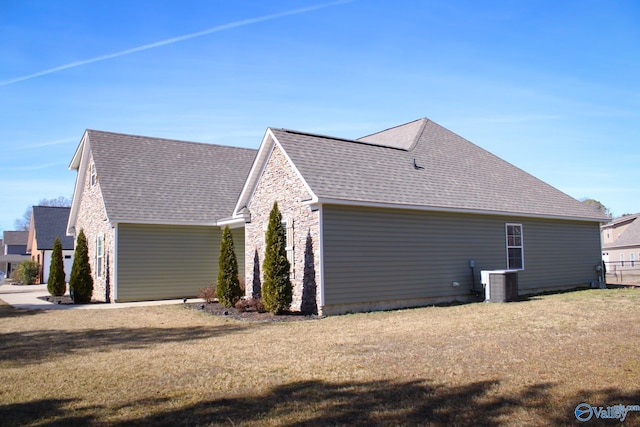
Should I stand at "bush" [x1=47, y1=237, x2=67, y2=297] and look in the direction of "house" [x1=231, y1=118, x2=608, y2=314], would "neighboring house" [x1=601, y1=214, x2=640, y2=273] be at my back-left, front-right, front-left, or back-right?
front-left

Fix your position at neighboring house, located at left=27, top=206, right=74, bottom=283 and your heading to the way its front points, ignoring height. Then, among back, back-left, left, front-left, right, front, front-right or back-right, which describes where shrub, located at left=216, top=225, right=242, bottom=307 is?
left

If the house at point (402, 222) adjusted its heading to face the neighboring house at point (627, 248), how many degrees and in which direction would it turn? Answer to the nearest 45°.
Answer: approximately 180°

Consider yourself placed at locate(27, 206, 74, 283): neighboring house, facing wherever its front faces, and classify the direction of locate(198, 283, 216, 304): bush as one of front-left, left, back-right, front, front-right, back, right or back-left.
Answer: left

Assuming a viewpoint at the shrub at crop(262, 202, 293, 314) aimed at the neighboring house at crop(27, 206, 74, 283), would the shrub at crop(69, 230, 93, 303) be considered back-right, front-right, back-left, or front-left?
front-left

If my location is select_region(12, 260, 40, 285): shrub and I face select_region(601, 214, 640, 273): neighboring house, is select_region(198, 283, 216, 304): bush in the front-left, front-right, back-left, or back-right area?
front-right

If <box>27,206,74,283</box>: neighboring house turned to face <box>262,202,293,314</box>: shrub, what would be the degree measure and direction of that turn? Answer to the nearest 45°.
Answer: approximately 90° to its left

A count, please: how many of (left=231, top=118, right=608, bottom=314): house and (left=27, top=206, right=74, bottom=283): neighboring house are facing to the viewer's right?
0
